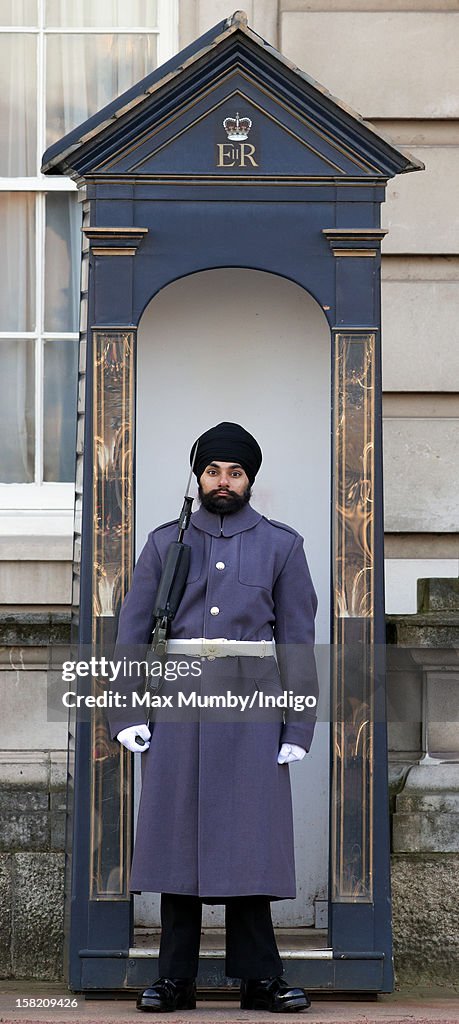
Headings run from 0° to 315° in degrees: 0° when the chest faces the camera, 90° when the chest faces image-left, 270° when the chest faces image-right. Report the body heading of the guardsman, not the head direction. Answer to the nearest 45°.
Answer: approximately 0°
